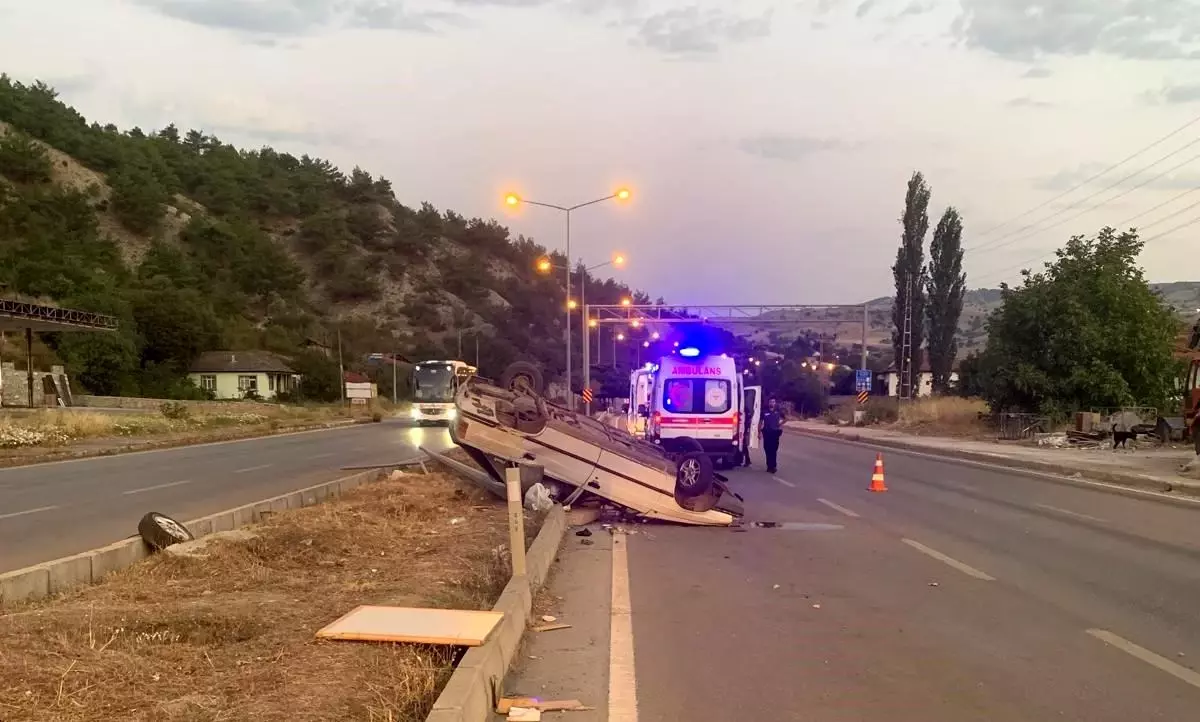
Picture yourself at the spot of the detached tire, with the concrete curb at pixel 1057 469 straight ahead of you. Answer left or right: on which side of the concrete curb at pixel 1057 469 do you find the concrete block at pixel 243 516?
left

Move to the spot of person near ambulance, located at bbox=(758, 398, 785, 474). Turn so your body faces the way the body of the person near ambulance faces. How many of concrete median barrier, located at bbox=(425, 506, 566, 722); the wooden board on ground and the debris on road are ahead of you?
3

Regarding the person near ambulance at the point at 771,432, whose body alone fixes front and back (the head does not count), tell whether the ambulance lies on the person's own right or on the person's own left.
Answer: on the person's own right

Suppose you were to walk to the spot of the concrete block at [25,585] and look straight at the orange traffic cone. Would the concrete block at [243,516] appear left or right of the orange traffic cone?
left
